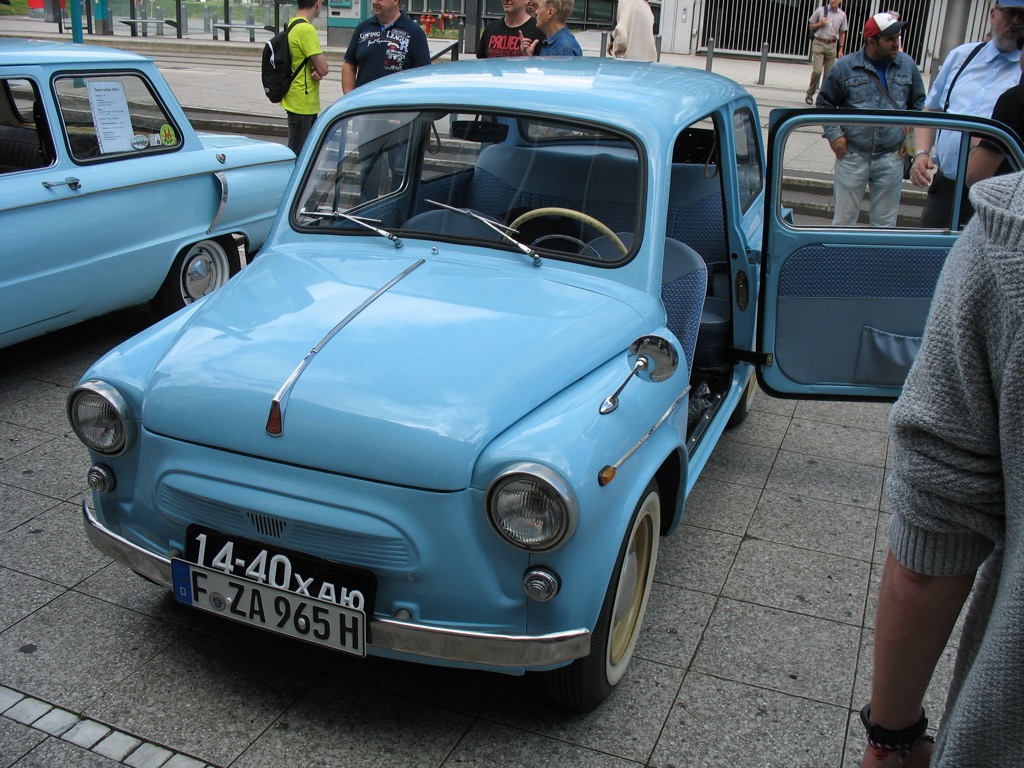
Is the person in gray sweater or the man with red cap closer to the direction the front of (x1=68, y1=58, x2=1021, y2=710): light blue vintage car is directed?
the person in gray sweater

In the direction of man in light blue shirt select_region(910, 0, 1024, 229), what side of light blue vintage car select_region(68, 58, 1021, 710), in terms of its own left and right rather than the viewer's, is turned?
back

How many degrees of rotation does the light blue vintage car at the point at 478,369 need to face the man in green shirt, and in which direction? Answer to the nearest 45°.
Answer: approximately 135° to its right

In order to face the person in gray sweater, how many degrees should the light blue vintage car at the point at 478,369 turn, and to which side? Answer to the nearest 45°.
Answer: approximately 45° to its left

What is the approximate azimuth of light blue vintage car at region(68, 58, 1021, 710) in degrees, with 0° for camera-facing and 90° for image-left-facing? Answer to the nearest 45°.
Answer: approximately 45°

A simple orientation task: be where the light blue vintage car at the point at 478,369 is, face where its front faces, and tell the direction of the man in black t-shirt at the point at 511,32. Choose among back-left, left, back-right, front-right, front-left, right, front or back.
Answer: back-right
